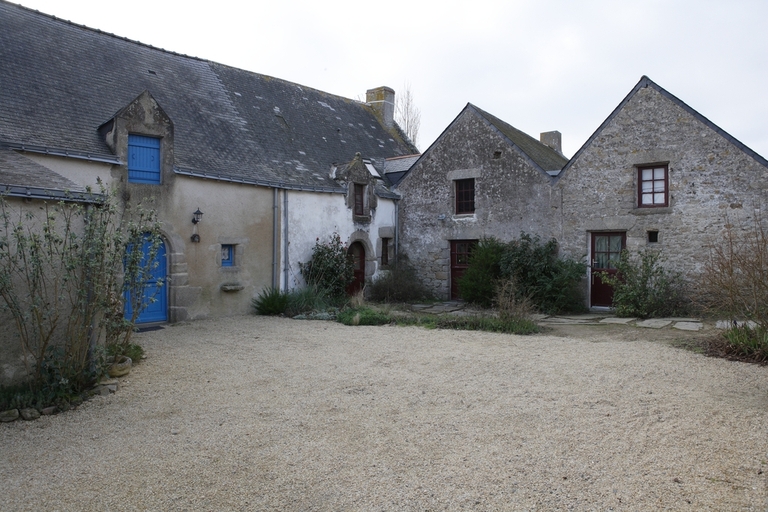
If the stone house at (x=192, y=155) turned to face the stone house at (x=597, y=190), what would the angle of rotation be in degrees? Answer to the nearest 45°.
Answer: approximately 45° to its left

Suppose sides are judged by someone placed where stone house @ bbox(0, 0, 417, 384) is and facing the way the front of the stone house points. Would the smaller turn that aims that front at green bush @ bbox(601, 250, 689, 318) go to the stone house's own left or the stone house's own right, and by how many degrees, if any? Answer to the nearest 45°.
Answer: approximately 45° to the stone house's own left

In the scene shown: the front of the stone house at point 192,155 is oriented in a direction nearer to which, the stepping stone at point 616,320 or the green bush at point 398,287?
the stepping stone

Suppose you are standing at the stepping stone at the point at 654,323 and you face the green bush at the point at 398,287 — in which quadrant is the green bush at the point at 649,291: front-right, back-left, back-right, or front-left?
front-right

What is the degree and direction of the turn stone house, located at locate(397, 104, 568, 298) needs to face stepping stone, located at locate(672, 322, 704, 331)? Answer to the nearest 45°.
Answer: approximately 45° to its left

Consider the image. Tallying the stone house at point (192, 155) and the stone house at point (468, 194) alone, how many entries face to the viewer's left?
0

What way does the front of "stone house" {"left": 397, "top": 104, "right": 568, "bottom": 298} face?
toward the camera

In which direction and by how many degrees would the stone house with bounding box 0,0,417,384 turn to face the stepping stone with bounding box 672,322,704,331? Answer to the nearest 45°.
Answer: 0° — it already faces it

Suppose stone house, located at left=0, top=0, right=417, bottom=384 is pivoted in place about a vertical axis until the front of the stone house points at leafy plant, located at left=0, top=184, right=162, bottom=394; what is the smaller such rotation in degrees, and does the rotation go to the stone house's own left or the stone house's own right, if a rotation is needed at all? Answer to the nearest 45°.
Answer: approximately 45° to the stone house's own right

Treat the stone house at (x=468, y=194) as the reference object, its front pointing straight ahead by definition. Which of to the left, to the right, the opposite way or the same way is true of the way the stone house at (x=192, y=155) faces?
to the left

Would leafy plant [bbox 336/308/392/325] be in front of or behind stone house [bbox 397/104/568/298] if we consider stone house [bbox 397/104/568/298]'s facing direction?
in front

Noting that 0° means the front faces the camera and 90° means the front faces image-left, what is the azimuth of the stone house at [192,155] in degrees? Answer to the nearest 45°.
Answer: approximately 315°

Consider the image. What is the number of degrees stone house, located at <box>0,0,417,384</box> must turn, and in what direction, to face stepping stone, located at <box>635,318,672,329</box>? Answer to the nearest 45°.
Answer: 0° — it already faces it

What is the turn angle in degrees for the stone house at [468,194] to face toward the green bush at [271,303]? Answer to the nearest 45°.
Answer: approximately 45° to its right
